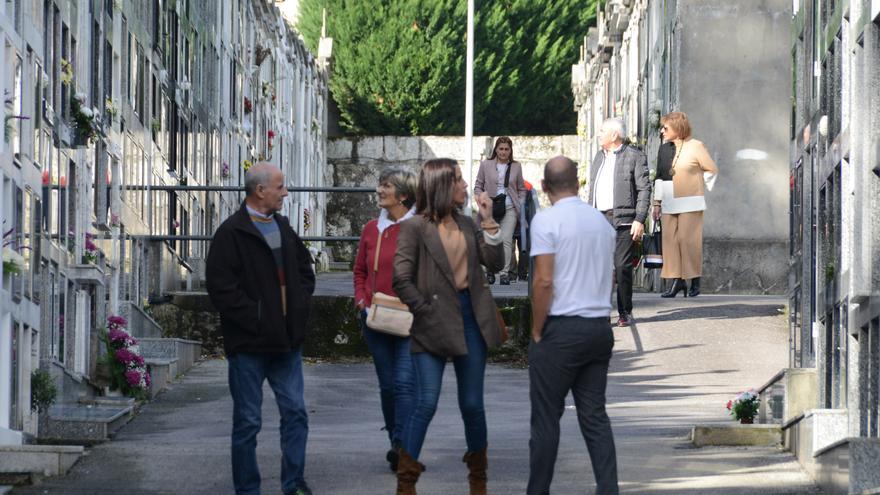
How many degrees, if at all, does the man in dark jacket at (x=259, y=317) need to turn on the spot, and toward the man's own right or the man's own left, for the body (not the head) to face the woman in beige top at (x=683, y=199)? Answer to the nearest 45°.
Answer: approximately 90° to the man's own left

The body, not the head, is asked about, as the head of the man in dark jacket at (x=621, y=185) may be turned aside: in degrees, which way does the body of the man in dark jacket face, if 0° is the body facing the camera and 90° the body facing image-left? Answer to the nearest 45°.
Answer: approximately 45°

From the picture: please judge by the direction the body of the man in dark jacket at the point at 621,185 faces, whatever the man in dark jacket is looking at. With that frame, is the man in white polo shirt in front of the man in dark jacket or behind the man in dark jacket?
in front

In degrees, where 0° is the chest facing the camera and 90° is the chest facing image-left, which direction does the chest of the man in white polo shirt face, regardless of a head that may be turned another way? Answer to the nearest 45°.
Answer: approximately 135°

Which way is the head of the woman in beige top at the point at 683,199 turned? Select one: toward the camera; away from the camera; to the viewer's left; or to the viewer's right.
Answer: to the viewer's left

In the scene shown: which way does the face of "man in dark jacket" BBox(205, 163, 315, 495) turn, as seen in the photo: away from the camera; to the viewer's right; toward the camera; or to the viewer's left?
to the viewer's right

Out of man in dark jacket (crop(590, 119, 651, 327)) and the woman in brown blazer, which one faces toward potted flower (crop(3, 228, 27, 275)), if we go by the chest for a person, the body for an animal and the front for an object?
the man in dark jacket

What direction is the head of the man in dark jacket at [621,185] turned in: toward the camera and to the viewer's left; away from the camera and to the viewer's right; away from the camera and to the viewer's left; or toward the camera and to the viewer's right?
toward the camera and to the viewer's left

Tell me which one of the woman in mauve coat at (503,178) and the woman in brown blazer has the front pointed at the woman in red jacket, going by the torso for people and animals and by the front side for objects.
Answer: the woman in mauve coat
